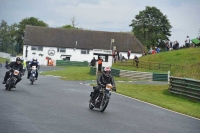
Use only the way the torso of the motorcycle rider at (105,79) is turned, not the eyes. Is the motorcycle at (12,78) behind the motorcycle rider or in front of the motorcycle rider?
behind

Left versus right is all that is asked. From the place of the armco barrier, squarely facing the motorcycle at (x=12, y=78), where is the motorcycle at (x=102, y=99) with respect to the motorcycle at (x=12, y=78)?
left

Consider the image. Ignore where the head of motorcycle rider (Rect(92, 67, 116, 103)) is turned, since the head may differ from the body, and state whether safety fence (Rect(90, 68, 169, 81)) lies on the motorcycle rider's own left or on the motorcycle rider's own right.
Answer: on the motorcycle rider's own left

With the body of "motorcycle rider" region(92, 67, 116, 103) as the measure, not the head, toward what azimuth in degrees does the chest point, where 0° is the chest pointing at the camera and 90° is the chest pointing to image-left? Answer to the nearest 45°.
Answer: approximately 315°

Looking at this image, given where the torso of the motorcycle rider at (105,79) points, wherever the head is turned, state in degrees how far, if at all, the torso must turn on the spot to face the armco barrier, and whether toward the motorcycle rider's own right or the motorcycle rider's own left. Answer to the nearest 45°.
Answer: approximately 90° to the motorcycle rider's own left
